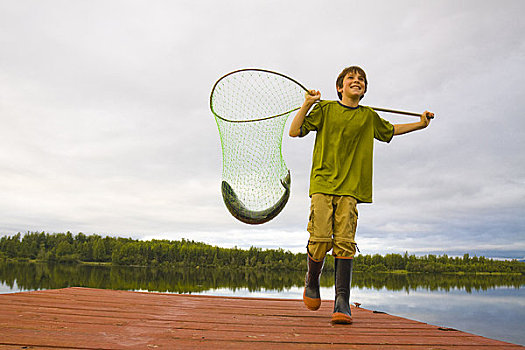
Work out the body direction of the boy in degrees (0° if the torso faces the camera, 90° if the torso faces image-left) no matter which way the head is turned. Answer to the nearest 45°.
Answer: approximately 0°
